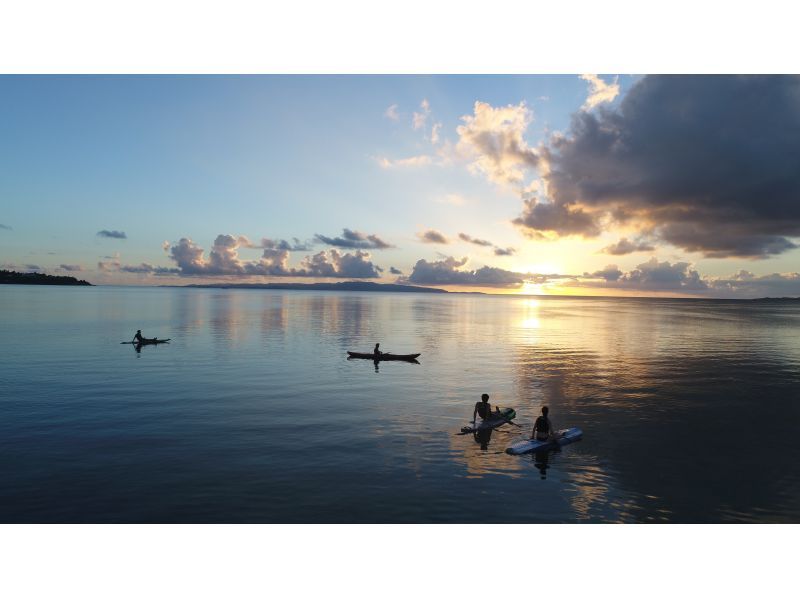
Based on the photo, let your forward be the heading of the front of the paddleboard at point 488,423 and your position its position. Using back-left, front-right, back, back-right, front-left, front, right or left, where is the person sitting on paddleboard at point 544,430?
right

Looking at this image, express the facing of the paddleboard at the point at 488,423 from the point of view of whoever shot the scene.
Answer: facing away from the viewer and to the right of the viewer

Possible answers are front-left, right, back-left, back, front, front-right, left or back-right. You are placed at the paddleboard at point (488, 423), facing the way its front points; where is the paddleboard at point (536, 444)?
right
